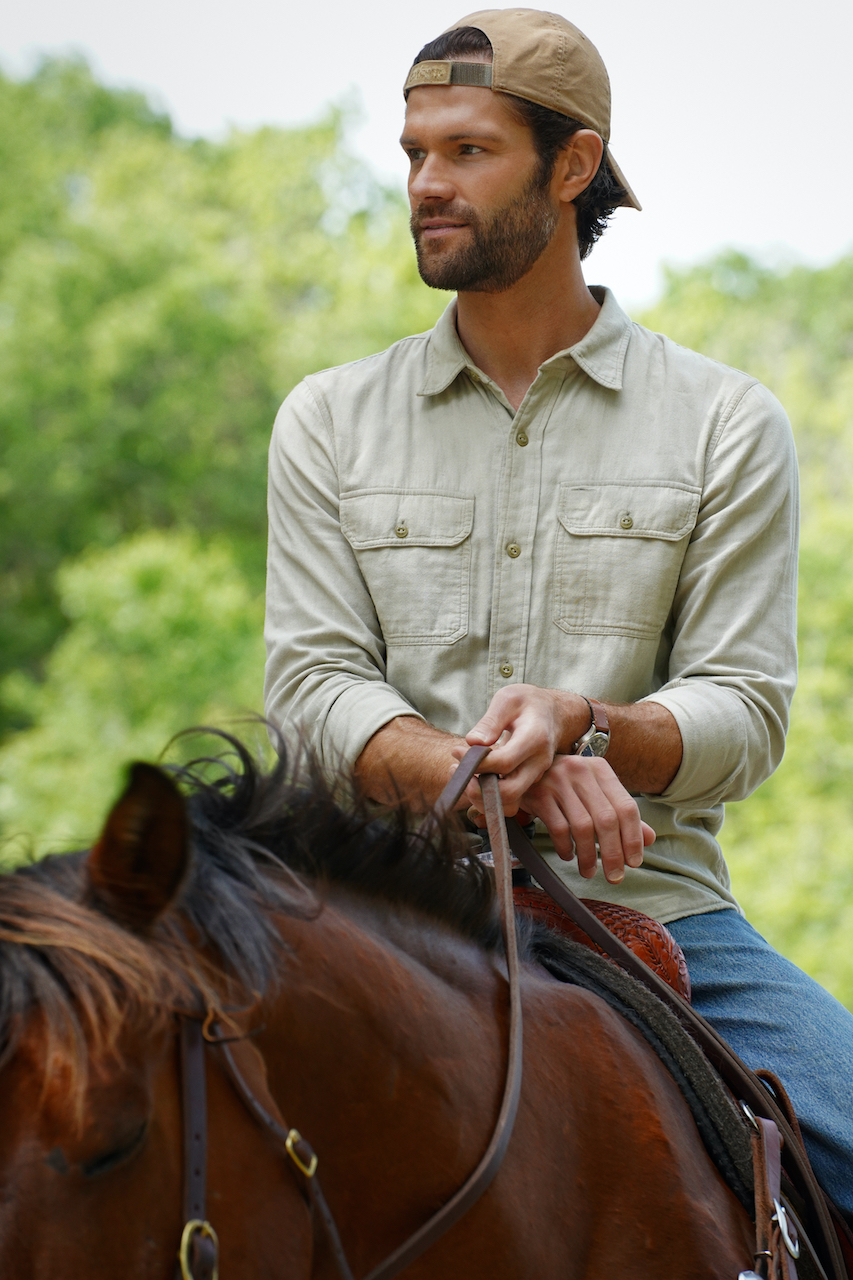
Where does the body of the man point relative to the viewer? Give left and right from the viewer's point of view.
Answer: facing the viewer

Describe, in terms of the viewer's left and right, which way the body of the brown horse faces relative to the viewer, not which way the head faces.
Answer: facing the viewer and to the left of the viewer

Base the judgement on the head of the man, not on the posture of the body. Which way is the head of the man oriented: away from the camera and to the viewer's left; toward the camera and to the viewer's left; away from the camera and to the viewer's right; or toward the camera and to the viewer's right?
toward the camera and to the viewer's left
